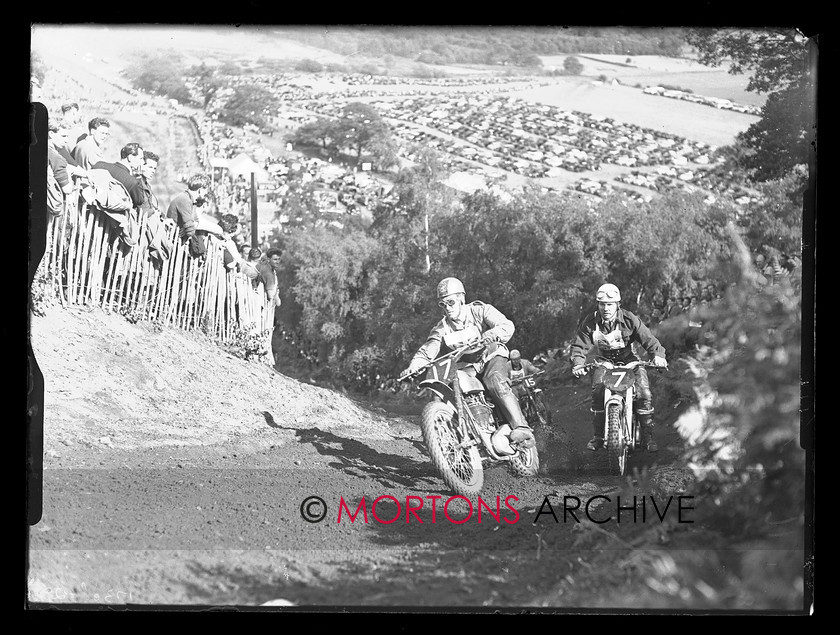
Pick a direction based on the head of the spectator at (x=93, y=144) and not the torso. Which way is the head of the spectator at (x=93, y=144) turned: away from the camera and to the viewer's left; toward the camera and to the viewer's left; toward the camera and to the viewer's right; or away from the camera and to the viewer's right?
toward the camera and to the viewer's right

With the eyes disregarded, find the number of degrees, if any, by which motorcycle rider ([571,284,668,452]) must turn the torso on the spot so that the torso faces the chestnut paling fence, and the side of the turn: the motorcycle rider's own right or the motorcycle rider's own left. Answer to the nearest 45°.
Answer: approximately 90° to the motorcycle rider's own right

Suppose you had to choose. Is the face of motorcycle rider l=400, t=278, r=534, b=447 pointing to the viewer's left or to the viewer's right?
to the viewer's left

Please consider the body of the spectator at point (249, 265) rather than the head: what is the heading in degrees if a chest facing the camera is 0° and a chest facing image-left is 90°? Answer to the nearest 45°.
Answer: approximately 315°
